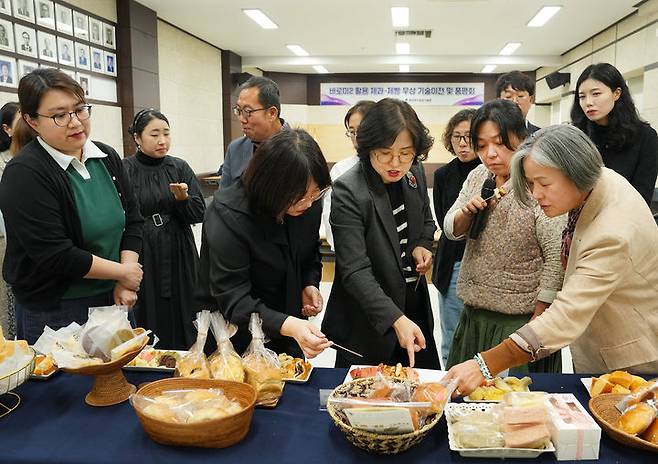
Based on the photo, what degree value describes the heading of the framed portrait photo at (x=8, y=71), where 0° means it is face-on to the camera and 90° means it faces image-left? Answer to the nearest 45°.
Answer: approximately 315°

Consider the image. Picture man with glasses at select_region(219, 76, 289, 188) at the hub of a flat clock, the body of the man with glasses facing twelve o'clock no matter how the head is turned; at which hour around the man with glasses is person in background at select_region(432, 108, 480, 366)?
The person in background is roughly at 8 o'clock from the man with glasses.

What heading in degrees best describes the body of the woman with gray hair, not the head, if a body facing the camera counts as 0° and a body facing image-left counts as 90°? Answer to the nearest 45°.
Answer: approximately 90°

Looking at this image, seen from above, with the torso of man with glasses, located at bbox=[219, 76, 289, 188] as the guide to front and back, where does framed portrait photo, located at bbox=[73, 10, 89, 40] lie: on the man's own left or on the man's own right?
on the man's own right

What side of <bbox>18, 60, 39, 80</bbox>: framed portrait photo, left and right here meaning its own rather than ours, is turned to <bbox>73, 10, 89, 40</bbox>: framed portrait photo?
left

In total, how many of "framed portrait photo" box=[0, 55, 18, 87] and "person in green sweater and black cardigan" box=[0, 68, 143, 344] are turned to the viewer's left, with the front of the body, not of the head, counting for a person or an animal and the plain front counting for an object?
0

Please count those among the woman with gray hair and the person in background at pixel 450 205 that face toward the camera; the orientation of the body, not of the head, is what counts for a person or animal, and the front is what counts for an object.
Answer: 1

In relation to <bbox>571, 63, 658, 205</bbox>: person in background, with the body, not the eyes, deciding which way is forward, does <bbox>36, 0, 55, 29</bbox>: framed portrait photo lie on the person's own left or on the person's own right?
on the person's own right

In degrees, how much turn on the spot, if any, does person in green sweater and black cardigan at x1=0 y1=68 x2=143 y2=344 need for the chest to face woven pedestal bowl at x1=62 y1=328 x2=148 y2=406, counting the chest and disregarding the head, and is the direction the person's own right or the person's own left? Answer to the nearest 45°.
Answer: approximately 45° to the person's own right

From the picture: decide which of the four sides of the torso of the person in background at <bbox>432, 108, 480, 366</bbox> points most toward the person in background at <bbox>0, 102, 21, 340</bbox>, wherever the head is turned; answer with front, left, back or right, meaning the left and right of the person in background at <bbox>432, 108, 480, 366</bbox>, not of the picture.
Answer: right

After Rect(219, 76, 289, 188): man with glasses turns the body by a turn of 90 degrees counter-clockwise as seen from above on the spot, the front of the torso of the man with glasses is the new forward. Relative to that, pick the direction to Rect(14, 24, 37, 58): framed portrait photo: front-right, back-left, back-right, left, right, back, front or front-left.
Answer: back

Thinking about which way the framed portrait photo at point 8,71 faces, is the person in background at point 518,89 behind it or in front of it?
in front

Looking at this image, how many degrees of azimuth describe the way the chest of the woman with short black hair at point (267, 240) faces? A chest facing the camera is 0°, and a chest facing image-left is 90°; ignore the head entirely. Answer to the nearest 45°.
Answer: approximately 315°
